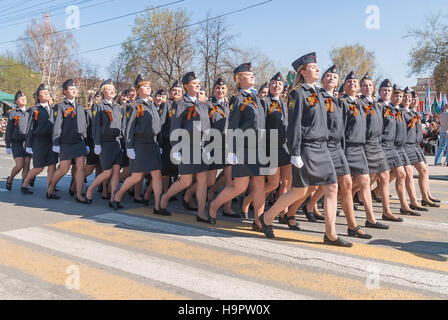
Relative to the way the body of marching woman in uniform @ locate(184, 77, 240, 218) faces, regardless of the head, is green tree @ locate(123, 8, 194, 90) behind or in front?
behind

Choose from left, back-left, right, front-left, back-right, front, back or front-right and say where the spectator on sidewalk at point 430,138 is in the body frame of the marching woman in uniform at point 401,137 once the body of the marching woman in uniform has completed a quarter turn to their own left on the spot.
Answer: front-left
